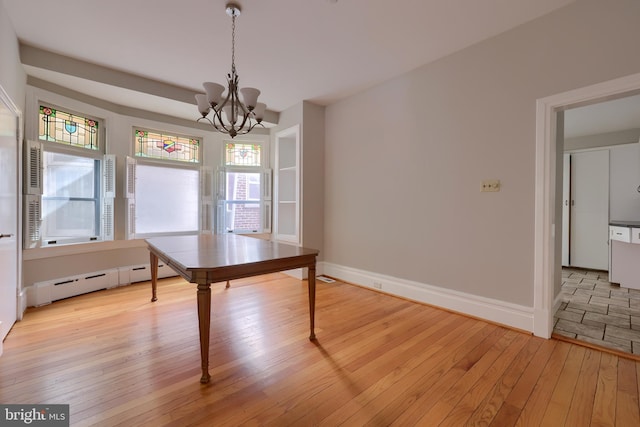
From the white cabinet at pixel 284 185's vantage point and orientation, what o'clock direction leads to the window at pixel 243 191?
The window is roughly at 2 o'clock from the white cabinet.

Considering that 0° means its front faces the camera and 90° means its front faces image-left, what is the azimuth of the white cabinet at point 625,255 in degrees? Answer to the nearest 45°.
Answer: approximately 45°

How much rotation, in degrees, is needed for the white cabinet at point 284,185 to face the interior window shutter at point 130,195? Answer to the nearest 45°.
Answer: approximately 45° to its right

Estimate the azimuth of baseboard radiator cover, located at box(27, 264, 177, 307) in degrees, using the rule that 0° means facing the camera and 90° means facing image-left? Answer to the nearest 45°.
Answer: approximately 315°

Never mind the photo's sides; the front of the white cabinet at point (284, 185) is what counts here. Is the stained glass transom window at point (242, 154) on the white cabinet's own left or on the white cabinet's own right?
on the white cabinet's own right

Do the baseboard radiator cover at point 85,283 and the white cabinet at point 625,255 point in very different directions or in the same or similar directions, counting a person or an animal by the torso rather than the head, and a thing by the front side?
very different directions

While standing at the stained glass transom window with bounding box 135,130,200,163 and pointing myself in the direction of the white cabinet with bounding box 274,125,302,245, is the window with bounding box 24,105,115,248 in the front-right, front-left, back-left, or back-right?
back-right

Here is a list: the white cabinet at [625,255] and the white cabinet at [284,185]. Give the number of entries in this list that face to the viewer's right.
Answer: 0

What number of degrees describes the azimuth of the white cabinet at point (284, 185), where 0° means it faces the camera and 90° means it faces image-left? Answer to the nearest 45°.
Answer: approximately 45°
